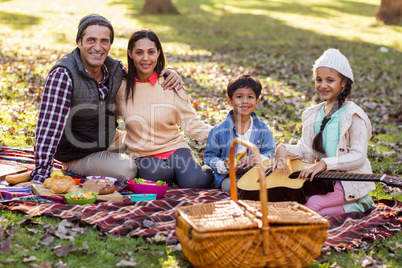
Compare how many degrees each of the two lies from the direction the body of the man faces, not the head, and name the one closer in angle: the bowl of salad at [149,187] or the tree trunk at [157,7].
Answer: the bowl of salad

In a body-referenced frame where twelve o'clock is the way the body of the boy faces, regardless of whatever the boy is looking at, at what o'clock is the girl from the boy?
The girl is roughly at 10 o'clock from the boy.

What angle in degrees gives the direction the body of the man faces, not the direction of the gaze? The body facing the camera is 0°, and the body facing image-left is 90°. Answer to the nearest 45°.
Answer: approximately 315°

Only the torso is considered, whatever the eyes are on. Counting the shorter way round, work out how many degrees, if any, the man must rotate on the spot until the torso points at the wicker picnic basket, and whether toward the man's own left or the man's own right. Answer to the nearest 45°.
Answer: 0° — they already face it

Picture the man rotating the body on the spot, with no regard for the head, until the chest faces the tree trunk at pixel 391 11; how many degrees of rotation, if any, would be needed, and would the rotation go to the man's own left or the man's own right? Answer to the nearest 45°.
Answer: approximately 90° to the man's own left

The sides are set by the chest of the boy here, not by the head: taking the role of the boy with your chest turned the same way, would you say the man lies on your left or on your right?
on your right

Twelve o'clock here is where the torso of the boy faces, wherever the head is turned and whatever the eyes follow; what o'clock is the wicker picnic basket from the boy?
The wicker picnic basket is roughly at 12 o'clock from the boy.

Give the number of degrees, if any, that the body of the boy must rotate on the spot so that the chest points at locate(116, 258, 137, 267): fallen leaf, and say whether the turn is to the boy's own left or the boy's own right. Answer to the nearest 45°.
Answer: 0° — they already face it

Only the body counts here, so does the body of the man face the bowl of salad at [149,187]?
yes
